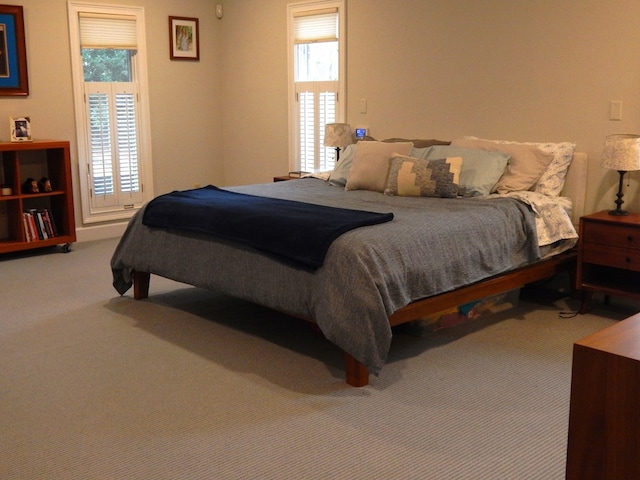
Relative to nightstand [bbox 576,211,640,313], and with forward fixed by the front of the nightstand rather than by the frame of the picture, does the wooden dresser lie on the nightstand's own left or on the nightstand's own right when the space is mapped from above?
on the nightstand's own left

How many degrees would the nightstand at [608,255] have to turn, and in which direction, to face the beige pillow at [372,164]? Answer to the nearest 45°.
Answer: approximately 45° to its right

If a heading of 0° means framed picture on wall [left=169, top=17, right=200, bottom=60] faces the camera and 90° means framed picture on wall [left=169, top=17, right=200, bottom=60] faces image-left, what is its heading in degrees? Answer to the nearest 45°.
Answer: approximately 315°

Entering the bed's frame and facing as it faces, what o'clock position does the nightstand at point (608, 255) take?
The nightstand is roughly at 7 o'clock from the bed.

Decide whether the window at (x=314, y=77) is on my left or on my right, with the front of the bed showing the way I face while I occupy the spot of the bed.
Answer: on my right

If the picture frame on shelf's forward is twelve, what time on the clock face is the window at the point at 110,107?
The window is roughly at 8 o'clock from the picture frame on shelf.
